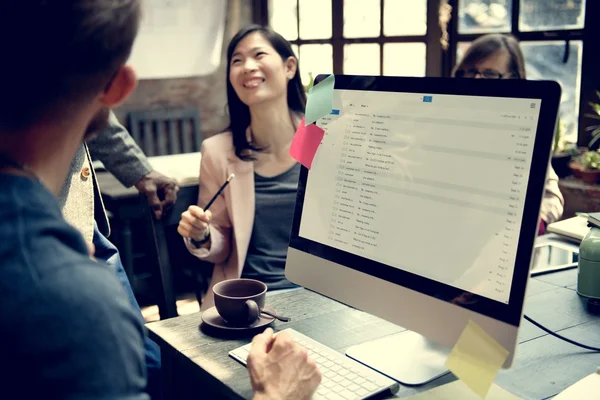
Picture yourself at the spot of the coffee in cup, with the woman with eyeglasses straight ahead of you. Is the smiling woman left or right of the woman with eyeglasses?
left

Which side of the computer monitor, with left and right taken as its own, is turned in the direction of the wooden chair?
right

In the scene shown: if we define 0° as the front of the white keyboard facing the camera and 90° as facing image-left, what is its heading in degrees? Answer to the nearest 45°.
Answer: approximately 45°

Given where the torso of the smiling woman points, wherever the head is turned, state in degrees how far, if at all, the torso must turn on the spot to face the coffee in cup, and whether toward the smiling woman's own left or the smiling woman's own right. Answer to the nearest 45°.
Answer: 0° — they already face it

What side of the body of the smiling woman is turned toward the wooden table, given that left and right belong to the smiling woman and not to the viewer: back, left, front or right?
front

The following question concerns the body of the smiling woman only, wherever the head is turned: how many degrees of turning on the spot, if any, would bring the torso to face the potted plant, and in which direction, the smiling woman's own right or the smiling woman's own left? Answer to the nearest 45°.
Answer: approximately 135° to the smiling woman's own left

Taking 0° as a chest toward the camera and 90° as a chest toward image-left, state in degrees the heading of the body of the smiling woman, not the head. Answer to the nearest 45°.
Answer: approximately 0°

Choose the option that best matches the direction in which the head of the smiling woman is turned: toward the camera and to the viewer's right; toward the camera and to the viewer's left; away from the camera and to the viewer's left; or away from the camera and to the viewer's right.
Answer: toward the camera and to the viewer's left

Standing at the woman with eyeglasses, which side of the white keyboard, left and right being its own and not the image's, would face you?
back

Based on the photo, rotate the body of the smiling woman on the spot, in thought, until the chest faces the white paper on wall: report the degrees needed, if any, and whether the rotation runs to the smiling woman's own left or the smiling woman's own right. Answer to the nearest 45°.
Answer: approximately 180°
